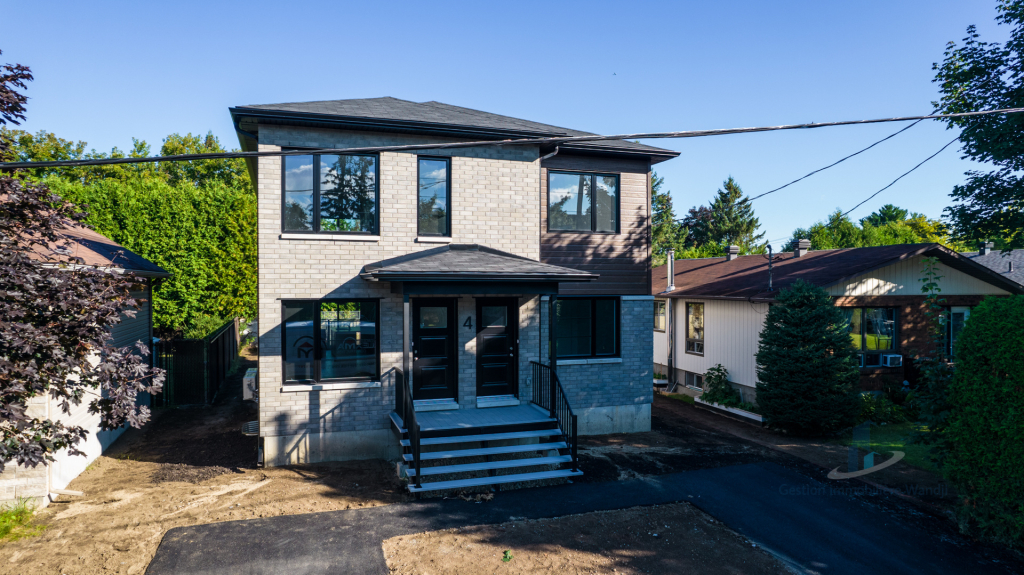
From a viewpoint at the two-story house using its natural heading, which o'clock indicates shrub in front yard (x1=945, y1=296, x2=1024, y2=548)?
The shrub in front yard is roughly at 10 o'clock from the two-story house.

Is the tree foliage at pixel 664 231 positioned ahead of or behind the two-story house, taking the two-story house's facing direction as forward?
behind

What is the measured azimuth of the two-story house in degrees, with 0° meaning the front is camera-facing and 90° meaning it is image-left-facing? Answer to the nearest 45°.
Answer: approximately 0°

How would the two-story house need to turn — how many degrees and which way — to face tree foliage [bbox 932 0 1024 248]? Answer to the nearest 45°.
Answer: approximately 90° to its left

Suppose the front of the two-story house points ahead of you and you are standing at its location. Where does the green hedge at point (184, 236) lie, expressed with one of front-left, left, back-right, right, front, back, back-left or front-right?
back-right

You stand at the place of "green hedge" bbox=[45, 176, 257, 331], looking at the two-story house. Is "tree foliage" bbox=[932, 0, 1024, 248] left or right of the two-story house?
left

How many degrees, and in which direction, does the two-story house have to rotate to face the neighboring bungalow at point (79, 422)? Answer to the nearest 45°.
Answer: approximately 90° to its right

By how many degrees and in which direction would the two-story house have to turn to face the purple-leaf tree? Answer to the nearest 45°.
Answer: approximately 45° to its right

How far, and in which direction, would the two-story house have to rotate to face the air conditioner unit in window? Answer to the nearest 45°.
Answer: approximately 90° to its left
